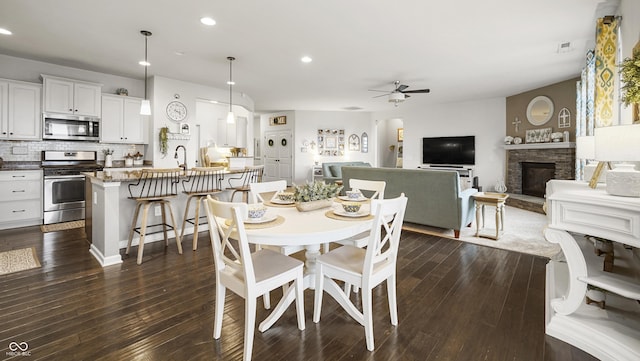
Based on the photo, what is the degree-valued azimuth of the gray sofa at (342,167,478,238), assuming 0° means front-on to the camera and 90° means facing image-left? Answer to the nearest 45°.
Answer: approximately 225°

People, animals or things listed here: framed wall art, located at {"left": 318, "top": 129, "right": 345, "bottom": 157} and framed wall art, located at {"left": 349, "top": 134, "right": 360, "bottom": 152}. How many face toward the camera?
2

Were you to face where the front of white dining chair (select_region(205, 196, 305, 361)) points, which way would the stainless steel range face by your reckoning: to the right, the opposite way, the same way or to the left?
to the right

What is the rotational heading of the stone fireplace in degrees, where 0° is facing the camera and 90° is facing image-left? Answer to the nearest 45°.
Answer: approximately 45°

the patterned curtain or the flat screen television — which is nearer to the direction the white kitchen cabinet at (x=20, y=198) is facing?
the patterned curtain

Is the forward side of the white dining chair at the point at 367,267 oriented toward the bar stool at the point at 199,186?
yes
